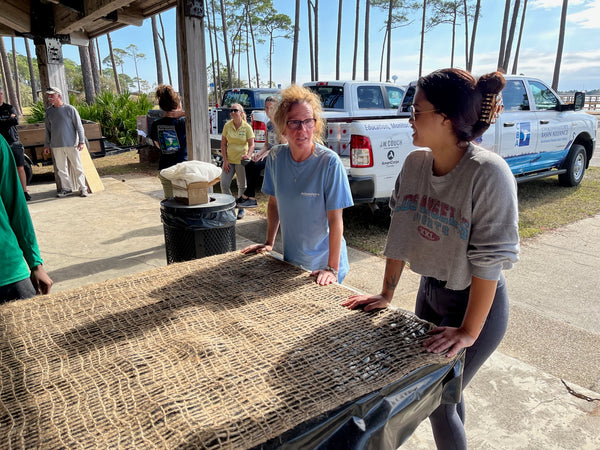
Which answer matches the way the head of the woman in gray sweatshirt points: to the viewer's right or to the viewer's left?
to the viewer's left

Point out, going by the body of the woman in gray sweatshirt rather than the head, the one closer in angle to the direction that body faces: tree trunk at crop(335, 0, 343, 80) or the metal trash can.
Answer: the metal trash can

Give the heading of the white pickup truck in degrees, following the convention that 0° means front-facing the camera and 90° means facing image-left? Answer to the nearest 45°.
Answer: approximately 225°

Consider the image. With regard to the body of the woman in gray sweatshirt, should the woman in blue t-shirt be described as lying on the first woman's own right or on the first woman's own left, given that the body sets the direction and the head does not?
on the first woman's own right

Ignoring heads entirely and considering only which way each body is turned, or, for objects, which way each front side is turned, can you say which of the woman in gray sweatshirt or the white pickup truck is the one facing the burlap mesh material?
the woman in gray sweatshirt

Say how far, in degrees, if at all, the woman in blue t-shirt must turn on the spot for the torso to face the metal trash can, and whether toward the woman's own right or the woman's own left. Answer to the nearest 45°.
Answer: approximately 90° to the woman's own right

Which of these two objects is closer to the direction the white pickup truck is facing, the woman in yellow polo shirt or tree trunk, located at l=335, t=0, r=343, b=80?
the tree trunk

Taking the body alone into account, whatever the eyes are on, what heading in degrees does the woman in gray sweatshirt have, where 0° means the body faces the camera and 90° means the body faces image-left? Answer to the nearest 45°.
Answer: approximately 45°

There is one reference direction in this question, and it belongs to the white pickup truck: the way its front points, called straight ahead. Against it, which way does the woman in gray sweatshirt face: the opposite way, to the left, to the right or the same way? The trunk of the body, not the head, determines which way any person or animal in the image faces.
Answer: the opposite way
